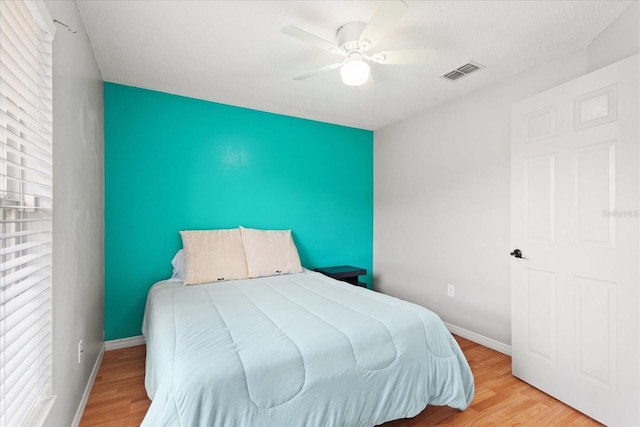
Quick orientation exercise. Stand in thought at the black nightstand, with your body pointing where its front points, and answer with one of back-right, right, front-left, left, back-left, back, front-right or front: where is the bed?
front-right

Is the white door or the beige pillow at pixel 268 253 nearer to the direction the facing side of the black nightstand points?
the white door

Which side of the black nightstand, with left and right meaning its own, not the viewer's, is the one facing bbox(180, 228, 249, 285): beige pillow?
right

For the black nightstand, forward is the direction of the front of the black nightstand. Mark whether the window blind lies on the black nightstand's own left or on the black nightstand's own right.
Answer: on the black nightstand's own right

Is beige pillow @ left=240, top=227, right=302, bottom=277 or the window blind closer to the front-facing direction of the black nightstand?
the window blind

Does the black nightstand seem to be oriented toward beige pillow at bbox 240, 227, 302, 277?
no

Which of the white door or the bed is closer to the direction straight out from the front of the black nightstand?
the white door

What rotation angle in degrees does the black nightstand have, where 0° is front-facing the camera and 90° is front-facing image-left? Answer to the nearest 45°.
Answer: approximately 315°

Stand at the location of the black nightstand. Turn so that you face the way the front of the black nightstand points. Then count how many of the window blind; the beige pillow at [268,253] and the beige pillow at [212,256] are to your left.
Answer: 0

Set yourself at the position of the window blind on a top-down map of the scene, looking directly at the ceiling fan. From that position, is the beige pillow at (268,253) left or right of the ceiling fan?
left

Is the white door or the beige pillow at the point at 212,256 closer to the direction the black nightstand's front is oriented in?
the white door

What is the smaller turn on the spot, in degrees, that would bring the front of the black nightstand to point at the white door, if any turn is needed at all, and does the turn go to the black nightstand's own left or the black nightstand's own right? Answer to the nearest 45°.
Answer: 0° — it already faces it

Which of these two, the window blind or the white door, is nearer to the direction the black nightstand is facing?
the white door
